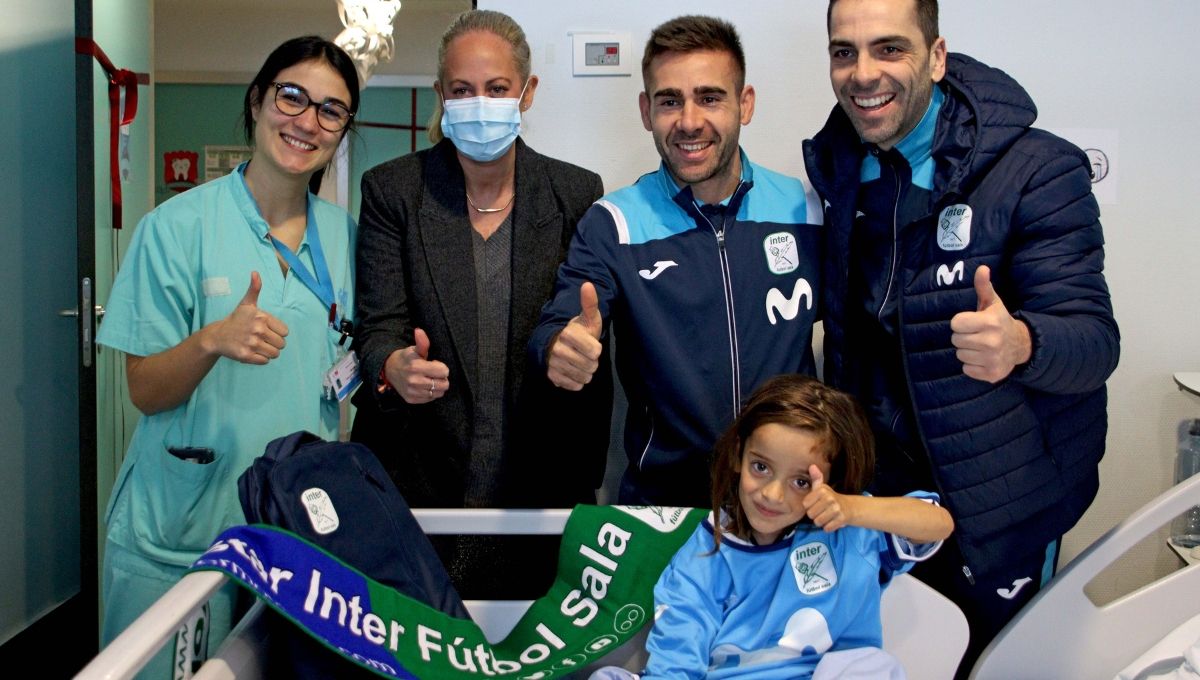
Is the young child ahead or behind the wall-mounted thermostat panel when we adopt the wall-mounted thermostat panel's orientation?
ahead

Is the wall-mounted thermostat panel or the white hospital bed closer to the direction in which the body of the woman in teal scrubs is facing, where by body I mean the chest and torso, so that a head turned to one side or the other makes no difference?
the white hospital bed

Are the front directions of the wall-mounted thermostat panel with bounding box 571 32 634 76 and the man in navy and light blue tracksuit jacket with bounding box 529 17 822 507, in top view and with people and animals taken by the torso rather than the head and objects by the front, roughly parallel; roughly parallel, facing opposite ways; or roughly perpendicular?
roughly parallel

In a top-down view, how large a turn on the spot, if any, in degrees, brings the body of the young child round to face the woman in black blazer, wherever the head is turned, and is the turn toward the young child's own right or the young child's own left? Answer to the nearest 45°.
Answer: approximately 135° to the young child's own right

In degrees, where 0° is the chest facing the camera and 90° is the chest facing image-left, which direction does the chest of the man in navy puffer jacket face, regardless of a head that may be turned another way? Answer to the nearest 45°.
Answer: approximately 45°

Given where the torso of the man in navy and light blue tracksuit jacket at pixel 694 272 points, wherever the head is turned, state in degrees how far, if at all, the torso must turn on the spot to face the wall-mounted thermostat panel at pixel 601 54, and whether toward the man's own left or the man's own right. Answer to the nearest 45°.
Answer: approximately 180°

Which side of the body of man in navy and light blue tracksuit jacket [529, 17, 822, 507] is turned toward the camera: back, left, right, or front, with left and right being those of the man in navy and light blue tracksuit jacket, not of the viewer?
front

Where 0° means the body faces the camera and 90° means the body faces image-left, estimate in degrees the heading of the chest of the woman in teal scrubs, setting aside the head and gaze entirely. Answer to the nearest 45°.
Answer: approximately 315°

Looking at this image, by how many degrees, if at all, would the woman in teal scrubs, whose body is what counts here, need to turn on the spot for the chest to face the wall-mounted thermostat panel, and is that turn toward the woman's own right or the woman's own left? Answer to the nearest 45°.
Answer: approximately 90° to the woman's own left

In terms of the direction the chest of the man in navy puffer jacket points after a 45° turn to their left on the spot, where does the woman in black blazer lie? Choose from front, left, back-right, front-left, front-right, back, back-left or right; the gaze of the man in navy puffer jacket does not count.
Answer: right

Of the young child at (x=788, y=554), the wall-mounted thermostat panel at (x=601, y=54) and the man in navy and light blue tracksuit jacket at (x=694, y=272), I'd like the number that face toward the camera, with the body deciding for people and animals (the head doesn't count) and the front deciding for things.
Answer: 3

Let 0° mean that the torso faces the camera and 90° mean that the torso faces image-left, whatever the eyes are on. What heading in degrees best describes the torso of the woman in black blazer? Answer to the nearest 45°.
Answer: approximately 0°

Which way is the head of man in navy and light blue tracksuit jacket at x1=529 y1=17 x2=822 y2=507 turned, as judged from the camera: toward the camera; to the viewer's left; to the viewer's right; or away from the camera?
toward the camera

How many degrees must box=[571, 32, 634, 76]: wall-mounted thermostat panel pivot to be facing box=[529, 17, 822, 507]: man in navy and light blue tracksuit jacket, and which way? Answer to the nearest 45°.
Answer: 0° — it already faces them
